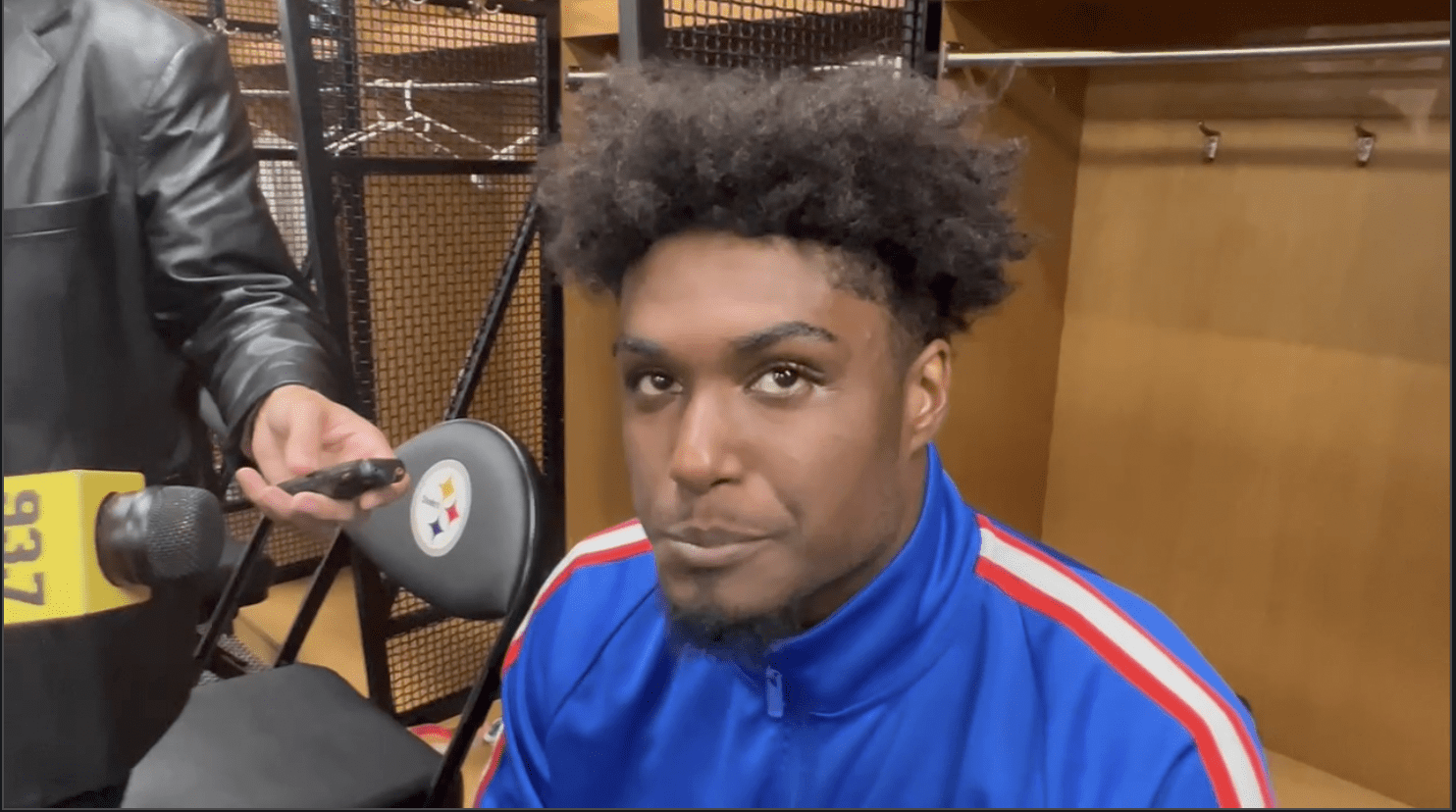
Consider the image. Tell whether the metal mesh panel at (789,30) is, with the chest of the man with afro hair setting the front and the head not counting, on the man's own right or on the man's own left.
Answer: on the man's own right

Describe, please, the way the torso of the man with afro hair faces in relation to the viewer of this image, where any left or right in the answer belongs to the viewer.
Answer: facing the viewer and to the left of the viewer

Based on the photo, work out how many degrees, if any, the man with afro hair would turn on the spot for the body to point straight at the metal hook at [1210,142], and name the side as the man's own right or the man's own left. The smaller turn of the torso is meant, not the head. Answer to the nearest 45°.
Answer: approximately 180°

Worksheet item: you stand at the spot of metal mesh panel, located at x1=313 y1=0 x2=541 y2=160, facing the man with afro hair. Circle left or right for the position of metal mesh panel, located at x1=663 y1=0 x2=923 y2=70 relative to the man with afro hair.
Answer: left

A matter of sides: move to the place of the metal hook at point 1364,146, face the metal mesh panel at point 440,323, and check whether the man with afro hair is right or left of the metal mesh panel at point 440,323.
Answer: left

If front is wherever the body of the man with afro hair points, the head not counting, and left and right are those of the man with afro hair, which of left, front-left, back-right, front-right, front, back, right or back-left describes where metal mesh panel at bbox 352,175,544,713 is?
right

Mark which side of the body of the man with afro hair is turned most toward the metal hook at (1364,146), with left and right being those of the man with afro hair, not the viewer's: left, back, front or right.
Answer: back

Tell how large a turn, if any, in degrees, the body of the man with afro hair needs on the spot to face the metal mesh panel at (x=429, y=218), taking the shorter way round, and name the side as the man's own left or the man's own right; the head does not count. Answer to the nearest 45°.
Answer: approximately 90° to the man's own right
